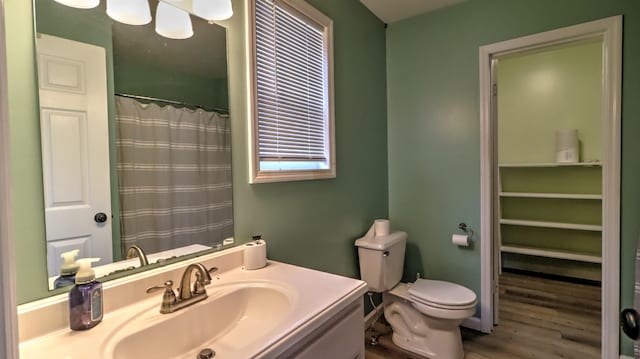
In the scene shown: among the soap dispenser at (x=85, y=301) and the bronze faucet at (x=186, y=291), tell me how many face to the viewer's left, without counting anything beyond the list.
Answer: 0

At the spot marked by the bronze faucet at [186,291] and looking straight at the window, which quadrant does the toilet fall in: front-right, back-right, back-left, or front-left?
front-right

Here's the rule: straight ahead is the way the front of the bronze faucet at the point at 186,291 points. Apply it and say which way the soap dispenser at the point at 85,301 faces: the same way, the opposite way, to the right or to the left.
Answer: the same way

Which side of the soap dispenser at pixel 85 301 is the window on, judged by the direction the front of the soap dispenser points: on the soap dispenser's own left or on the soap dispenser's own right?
on the soap dispenser's own left
